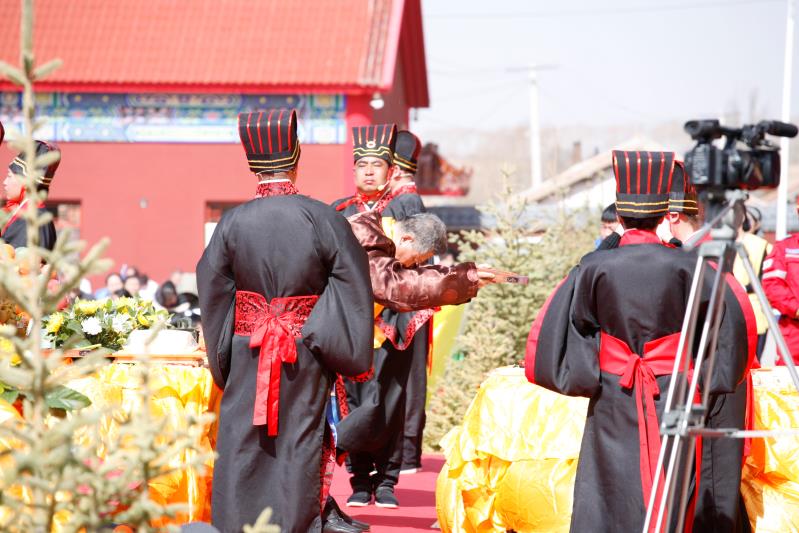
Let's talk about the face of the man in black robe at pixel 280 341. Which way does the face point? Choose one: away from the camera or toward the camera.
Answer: away from the camera

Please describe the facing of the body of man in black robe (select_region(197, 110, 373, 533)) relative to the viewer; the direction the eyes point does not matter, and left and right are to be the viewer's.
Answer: facing away from the viewer

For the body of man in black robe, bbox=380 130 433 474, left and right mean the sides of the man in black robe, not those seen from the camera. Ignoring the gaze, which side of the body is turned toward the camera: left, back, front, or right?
left

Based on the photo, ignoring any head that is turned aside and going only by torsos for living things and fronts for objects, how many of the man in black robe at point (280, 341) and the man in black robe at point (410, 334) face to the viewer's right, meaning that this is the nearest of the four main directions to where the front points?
0

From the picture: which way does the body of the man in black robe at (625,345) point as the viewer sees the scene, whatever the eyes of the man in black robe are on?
away from the camera

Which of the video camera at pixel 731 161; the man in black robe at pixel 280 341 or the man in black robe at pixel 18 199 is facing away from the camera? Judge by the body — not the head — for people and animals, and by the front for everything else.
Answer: the man in black robe at pixel 280 341

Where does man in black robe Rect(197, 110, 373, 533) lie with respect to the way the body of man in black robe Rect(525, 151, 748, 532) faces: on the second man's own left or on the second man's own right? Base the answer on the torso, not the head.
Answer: on the second man's own left

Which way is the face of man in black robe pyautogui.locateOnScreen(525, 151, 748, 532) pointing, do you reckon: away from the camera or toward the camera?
away from the camera

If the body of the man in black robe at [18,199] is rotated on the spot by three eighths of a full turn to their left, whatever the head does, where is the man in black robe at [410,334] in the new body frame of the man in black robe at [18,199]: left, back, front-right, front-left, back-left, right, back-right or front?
front-left
